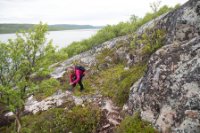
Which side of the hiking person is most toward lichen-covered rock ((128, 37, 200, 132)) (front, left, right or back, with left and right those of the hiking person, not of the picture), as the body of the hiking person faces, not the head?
left

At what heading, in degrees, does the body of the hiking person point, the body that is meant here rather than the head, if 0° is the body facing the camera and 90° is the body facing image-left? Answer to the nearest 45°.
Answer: approximately 45°
